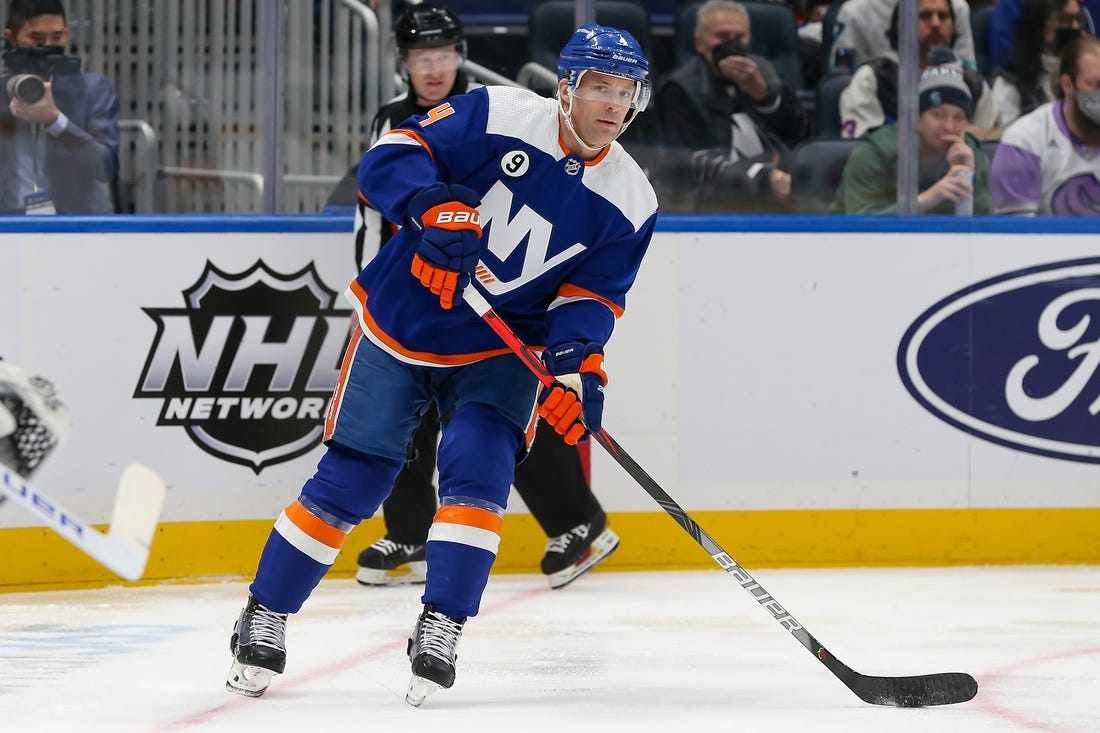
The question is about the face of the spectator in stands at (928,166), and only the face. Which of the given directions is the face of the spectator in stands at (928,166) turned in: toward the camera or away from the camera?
toward the camera

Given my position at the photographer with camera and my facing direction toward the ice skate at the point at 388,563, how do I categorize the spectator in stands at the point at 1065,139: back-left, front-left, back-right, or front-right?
front-left

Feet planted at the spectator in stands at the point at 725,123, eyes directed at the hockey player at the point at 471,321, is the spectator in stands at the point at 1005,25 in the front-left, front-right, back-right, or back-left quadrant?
back-left

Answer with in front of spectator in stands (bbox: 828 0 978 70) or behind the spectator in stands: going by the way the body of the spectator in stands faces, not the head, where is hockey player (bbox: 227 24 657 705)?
in front

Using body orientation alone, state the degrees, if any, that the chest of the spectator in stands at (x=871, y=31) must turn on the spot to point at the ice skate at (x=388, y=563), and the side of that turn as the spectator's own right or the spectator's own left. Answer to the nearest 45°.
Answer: approximately 45° to the spectator's own right

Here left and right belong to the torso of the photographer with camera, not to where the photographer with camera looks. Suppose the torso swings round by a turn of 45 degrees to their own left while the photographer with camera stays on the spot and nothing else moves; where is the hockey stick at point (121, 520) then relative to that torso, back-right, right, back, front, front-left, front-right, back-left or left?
front-right

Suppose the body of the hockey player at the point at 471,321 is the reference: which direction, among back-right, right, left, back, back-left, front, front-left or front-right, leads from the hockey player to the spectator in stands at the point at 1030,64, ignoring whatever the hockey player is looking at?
left

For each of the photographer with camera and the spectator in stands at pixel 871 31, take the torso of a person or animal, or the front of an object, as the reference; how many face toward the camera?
2

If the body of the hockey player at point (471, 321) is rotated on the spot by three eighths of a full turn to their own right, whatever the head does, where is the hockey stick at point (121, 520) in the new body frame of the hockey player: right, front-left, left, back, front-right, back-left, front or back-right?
front-left

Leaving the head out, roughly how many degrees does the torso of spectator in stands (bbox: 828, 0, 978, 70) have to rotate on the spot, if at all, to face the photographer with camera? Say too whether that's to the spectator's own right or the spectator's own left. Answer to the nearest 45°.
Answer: approximately 45° to the spectator's own right

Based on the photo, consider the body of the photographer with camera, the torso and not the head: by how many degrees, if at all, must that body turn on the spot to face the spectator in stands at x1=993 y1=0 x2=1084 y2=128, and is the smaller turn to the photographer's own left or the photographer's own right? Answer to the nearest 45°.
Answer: approximately 90° to the photographer's own left

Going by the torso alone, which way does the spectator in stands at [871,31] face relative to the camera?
toward the camera

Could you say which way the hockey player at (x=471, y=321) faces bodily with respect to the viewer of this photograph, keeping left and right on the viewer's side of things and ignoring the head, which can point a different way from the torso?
facing the viewer and to the right of the viewer

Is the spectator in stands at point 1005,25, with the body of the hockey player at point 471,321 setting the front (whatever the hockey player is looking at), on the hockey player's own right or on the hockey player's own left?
on the hockey player's own left

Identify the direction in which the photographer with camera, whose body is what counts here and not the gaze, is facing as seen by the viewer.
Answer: toward the camera
